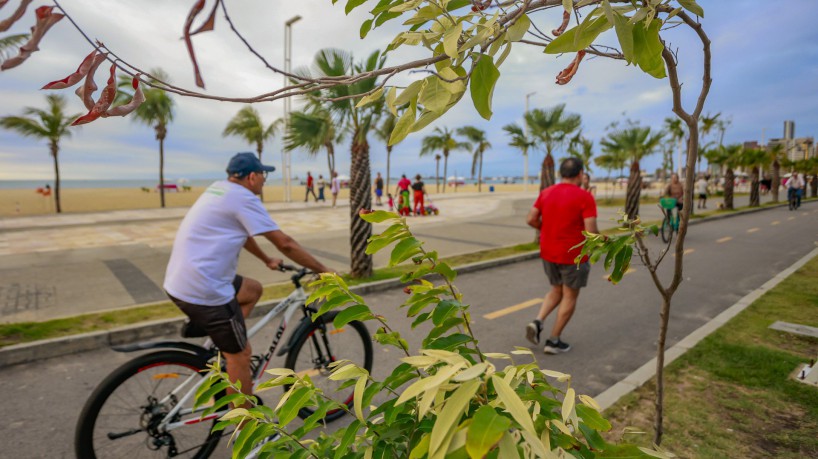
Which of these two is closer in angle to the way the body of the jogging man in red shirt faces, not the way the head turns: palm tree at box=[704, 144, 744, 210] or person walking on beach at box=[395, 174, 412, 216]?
the palm tree

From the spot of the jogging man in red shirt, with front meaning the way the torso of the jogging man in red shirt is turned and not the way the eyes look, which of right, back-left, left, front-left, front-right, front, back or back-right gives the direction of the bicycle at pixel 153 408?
back

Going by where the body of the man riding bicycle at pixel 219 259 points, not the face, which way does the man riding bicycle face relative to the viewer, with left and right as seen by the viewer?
facing away from the viewer and to the right of the viewer

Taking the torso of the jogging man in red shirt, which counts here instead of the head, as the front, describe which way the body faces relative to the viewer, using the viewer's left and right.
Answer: facing away from the viewer and to the right of the viewer

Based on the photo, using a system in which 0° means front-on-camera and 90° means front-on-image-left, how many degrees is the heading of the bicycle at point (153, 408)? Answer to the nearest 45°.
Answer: approximately 225°

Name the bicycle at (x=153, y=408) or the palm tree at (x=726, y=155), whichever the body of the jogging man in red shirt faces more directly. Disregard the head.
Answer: the palm tree

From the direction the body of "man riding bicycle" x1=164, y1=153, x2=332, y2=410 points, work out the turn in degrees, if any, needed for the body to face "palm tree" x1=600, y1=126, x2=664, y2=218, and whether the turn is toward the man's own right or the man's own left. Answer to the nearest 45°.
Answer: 0° — they already face it
